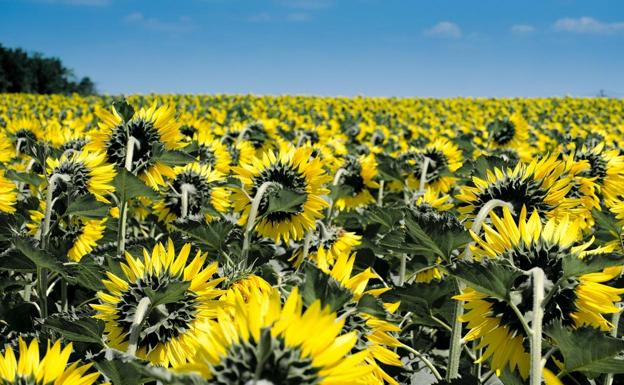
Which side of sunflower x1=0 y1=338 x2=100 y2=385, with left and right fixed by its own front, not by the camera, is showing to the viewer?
back

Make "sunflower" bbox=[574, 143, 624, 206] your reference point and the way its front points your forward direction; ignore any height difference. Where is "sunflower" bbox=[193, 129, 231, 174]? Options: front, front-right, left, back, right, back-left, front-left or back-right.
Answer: back-left

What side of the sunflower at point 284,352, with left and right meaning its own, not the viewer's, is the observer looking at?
back

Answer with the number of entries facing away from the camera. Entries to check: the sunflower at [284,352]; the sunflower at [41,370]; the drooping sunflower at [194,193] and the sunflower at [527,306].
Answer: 4

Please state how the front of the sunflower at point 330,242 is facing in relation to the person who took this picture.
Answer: facing away from the viewer and to the right of the viewer

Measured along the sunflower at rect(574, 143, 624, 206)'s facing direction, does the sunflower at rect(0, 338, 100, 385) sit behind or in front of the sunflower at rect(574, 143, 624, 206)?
behind

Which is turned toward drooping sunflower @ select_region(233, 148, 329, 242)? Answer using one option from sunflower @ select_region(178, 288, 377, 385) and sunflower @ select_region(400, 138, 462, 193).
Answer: sunflower @ select_region(178, 288, 377, 385)

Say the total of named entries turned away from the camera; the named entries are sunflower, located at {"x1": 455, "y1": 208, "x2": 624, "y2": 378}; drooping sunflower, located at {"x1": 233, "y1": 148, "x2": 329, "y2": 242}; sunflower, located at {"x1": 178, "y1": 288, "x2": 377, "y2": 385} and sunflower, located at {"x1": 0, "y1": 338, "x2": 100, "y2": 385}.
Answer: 4

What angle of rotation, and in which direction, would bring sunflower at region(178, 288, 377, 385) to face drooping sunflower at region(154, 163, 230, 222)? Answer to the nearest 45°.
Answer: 0° — it already faces it

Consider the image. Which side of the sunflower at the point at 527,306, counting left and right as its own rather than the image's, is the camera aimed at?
back

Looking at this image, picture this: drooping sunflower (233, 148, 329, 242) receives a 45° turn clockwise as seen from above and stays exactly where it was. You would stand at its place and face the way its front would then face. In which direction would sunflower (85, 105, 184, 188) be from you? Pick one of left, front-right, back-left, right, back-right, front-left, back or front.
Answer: back-left

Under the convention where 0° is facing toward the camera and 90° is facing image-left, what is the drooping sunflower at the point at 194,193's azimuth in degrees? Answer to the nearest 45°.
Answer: approximately 180°

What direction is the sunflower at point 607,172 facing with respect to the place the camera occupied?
facing away from the viewer and to the right of the viewer

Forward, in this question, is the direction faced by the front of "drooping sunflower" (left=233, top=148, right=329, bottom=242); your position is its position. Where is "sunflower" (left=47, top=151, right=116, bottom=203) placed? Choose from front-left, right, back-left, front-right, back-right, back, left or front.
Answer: left

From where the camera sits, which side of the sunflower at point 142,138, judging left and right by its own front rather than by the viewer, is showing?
back

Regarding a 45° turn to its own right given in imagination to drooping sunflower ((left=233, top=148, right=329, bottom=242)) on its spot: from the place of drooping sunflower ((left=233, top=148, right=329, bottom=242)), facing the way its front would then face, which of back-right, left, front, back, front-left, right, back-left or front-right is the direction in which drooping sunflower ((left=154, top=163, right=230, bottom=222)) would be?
left

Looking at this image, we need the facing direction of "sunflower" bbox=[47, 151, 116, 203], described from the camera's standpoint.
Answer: facing away from the viewer and to the right of the viewer

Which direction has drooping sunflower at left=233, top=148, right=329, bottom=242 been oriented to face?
away from the camera
